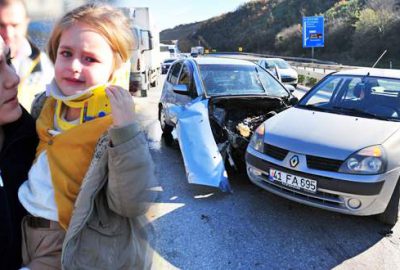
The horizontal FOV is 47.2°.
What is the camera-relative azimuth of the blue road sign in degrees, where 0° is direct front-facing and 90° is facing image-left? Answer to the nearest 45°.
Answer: approximately 0°

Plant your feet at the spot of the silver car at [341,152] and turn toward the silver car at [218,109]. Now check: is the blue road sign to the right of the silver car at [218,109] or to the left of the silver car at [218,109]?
right

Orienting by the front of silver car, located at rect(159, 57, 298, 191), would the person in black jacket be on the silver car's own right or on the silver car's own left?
on the silver car's own right

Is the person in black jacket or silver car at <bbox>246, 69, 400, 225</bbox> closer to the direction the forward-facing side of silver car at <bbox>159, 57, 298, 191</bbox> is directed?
the silver car

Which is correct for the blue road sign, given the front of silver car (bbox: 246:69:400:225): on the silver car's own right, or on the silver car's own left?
on the silver car's own right

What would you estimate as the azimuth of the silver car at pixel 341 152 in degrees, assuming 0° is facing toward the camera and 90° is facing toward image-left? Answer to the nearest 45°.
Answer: approximately 45°
